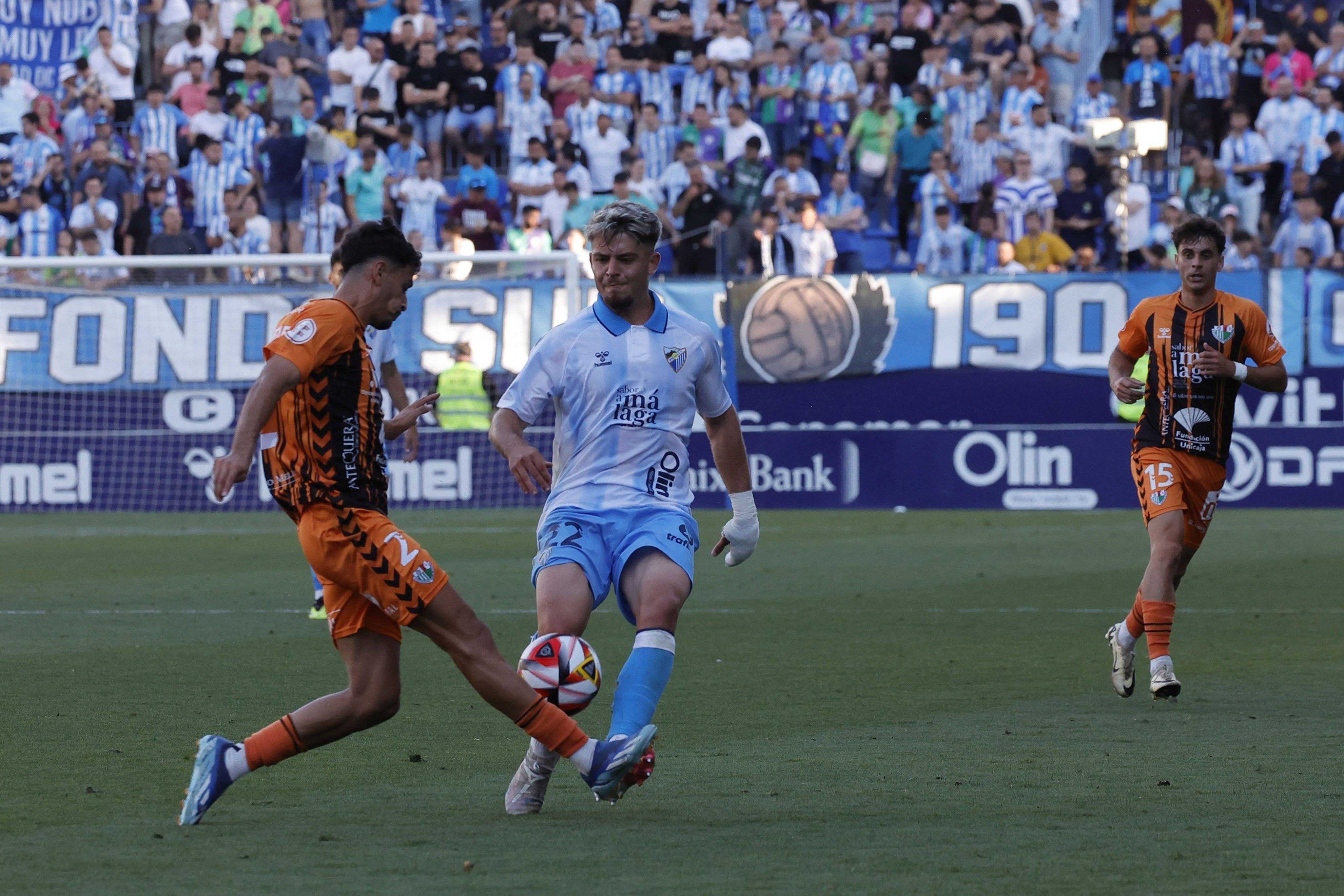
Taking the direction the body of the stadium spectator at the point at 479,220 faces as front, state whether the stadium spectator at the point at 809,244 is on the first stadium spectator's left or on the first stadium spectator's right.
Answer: on the first stadium spectator's left

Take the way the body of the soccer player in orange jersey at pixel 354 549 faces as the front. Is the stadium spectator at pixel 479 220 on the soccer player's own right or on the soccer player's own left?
on the soccer player's own left

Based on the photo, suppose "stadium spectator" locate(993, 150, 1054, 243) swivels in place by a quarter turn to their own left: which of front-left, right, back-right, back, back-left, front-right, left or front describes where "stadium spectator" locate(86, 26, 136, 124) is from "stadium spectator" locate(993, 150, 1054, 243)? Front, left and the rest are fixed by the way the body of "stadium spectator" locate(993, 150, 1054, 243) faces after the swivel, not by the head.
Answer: back

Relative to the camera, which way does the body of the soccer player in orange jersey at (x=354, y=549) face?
to the viewer's right

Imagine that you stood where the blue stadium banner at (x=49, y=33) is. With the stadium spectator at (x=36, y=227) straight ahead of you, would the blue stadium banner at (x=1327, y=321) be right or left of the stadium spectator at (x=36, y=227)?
left

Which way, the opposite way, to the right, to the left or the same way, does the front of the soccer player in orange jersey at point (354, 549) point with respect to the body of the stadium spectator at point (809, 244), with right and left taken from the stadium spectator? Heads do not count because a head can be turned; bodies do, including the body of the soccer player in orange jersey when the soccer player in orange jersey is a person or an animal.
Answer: to the left

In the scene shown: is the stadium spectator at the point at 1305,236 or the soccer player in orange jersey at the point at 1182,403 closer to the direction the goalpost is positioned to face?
the soccer player in orange jersey
